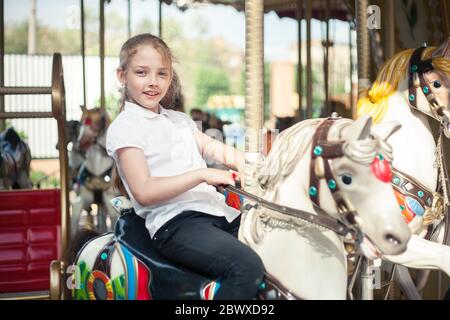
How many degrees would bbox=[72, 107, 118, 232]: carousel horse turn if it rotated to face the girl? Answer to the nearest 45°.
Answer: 0° — it already faces them

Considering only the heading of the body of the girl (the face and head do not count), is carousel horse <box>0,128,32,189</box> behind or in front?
behind

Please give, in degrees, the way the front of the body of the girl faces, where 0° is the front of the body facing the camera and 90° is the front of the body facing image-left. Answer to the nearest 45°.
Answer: approximately 315°

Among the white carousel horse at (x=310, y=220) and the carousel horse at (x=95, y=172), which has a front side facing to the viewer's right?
the white carousel horse

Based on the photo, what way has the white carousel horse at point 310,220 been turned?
to the viewer's right

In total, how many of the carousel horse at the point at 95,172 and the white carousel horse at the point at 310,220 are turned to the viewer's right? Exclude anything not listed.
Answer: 1

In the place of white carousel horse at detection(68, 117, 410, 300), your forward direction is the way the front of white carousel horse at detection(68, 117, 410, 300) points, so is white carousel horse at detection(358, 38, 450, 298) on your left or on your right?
on your left
